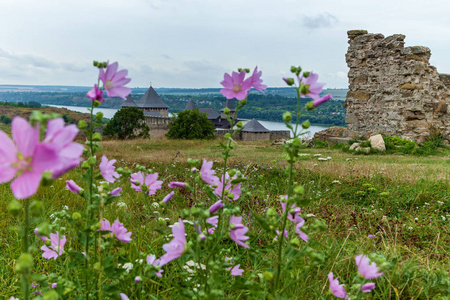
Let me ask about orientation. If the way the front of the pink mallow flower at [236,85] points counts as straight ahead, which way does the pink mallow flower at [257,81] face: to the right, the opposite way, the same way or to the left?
to the left

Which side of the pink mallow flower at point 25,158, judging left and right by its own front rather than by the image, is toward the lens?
front

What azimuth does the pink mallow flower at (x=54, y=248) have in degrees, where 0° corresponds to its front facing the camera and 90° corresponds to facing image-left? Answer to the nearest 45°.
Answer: approximately 45°

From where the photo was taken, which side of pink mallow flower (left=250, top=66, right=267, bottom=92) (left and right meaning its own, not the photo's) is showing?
right

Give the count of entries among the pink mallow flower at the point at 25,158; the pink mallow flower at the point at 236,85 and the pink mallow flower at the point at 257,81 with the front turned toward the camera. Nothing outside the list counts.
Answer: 2

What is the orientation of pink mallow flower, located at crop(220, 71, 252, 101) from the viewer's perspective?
toward the camera

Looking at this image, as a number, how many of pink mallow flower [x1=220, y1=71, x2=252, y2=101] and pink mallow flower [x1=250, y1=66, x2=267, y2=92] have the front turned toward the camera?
1

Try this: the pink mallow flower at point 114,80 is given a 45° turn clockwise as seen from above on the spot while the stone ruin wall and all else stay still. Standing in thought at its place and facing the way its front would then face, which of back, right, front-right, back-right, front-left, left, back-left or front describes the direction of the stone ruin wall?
back-left

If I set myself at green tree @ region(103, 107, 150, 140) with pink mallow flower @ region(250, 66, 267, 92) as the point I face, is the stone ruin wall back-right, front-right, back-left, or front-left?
front-left
